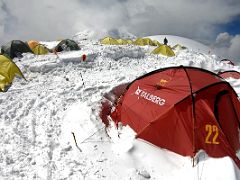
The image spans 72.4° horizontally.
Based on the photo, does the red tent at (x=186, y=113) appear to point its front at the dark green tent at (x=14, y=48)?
no

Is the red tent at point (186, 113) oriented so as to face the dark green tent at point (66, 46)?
no

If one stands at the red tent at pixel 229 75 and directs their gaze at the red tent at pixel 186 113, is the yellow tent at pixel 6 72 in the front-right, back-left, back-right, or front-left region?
front-right

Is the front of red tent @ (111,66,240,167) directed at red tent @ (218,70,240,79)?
no

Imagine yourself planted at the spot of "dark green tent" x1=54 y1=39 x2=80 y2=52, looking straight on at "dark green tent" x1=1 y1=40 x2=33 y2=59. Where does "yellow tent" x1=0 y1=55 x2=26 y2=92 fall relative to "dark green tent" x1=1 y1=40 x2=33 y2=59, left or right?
left
